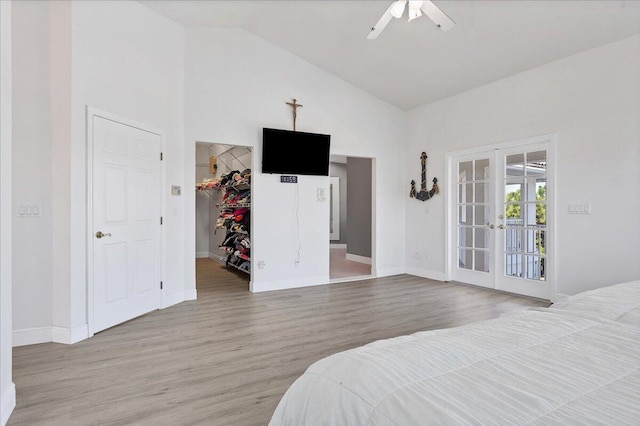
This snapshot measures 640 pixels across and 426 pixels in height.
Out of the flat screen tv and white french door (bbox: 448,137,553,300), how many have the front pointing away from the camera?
0

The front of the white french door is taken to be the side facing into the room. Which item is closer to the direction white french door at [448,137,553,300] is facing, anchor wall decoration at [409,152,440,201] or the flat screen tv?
the flat screen tv

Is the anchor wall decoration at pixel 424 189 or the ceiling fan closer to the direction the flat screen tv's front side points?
the ceiling fan

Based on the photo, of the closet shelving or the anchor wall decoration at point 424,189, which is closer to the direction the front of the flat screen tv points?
the anchor wall decoration

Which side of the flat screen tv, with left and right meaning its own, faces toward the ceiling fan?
front

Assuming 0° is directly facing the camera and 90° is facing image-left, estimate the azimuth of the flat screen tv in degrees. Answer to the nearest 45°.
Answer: approximately 315°

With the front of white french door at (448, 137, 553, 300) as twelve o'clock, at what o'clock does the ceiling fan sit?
The ceiling fan is roughly at 11 o'clock from the white french door.

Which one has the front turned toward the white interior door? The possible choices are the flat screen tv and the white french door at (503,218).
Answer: the white french door

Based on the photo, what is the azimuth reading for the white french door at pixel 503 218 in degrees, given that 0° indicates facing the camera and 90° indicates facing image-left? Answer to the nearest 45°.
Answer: approximately 45°

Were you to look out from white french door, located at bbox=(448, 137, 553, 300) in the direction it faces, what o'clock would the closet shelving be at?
The closet shelving is roughly at 1 o'clock from the white french door.

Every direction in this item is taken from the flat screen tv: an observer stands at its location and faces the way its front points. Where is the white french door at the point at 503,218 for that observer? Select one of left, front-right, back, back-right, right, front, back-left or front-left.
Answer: front-left

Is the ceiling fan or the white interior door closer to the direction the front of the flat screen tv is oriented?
the ceiling fan

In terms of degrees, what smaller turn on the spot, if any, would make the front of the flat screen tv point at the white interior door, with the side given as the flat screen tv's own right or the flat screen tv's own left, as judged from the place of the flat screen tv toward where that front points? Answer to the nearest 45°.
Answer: approximately 90° to the flat screen tv's own right

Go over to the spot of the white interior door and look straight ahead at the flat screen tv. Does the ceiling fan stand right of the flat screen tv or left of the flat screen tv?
right
